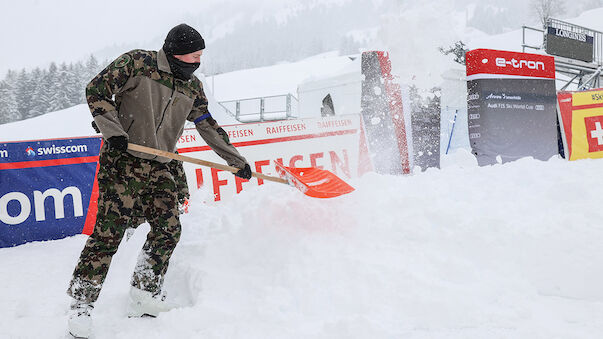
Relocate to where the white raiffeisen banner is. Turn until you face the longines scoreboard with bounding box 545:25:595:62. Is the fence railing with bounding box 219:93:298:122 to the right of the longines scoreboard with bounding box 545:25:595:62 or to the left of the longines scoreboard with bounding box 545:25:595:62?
left

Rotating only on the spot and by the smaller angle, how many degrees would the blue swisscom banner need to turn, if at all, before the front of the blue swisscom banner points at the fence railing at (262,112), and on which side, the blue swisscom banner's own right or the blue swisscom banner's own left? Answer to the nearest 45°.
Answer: approximately 135° to the blue swisscom banner's own left

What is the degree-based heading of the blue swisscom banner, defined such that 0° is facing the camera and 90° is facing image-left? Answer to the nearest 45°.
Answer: approximately 0°

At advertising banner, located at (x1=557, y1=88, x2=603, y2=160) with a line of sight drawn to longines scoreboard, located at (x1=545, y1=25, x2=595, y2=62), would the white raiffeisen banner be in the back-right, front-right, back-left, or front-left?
back-left

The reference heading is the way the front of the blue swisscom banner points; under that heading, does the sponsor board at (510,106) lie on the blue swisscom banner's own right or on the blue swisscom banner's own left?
on the blue swisscom banner's own left

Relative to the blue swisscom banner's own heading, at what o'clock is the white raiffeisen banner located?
The white raiffeisen banner is roughly at 9 o'clock from the blue swisscom banner.
